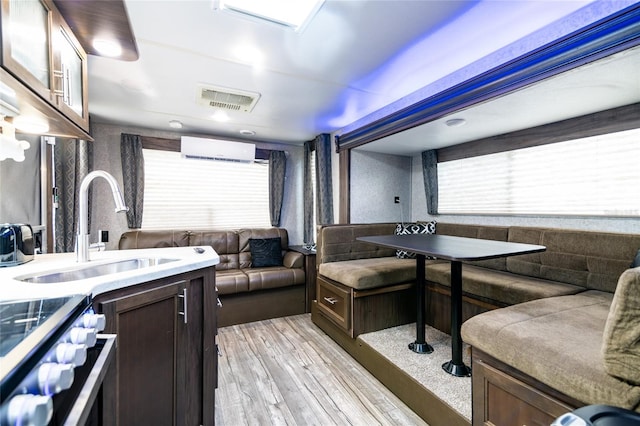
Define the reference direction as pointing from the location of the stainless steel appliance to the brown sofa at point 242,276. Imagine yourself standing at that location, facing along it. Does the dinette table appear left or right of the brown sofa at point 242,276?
right

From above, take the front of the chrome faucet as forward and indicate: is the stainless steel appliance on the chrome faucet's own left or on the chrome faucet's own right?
on the chrome faucet's own right

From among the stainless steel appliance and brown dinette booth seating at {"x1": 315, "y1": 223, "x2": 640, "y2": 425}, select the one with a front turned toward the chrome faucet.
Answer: the brown dinette booth seating

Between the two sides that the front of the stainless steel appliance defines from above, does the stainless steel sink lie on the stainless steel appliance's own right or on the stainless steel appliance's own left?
on the stainless steel appliance's own left

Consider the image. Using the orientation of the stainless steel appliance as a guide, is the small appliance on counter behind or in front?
behind

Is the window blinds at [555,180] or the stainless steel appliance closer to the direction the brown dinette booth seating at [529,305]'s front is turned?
the stainless steel appliance

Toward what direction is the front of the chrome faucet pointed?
to the viewer's right

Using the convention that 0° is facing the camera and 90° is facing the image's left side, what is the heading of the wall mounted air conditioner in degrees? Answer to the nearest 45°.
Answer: approximately 0°

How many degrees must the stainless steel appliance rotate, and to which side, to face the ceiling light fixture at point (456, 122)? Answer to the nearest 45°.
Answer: approximately 45° to its left

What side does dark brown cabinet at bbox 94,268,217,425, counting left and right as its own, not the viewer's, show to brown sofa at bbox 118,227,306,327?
left

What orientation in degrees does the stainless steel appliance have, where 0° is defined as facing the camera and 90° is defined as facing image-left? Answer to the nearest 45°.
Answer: approximately 315°

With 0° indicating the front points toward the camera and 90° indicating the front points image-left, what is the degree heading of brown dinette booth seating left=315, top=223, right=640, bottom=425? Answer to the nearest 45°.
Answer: approximately 45°

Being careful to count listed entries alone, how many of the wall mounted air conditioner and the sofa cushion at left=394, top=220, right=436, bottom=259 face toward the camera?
2
